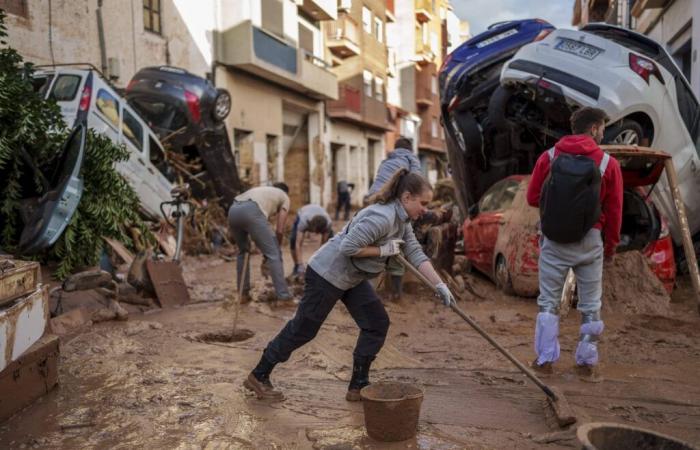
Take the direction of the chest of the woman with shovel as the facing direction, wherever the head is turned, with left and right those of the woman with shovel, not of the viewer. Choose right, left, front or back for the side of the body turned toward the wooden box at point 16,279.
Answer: back

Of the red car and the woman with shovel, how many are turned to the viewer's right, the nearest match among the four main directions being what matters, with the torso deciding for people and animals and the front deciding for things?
1

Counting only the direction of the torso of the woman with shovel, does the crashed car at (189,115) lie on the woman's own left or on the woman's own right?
on the woman's own left

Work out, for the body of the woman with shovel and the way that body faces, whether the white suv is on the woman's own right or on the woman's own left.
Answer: on the woman's own left

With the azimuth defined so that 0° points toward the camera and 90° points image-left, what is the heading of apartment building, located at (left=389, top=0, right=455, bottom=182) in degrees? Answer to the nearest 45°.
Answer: approximately 315°

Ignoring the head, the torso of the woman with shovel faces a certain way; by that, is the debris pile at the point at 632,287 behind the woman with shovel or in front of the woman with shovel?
in front

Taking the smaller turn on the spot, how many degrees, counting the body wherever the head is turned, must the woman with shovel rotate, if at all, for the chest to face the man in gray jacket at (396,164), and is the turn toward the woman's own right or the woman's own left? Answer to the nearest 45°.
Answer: approximately 90° to the woman's own left

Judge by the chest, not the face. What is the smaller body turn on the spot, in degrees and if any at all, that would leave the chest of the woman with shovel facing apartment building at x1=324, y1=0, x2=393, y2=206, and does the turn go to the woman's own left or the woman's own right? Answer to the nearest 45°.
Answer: approximately 90° to the woman's own left

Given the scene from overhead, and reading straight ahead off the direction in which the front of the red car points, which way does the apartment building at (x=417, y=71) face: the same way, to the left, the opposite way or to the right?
the opposite way

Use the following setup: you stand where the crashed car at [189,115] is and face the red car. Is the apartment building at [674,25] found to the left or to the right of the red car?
left

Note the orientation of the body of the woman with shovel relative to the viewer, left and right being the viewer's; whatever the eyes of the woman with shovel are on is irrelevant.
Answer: facing to the right of the viewer
